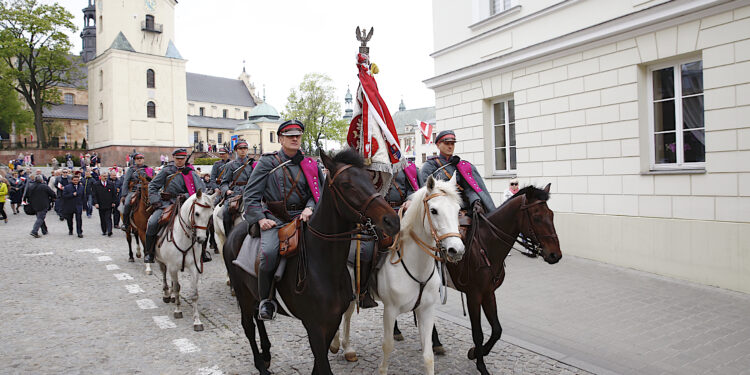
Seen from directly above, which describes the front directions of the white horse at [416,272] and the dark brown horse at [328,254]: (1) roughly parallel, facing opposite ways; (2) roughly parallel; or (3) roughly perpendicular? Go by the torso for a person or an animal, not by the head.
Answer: roughly parallel

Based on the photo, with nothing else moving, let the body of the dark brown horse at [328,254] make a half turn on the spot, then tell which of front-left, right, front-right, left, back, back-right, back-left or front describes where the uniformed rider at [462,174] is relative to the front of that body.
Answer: right

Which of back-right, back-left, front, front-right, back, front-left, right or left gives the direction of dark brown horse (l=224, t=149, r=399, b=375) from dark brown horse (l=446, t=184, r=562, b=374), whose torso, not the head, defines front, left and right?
right

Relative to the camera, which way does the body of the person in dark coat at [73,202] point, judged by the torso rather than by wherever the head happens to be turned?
toward the camera

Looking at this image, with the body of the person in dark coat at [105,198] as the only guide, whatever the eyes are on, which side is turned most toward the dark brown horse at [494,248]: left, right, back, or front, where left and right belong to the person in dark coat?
front

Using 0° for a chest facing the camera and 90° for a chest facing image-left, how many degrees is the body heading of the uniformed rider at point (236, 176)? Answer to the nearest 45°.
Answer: approximately 315°

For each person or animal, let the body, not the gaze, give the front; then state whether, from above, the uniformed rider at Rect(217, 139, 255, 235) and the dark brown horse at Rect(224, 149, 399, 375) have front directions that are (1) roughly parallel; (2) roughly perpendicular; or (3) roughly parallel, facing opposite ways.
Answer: roughly parallel

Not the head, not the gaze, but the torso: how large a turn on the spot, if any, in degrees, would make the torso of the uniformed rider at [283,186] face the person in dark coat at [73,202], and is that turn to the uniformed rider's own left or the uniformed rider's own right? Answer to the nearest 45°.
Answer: approximately 180°

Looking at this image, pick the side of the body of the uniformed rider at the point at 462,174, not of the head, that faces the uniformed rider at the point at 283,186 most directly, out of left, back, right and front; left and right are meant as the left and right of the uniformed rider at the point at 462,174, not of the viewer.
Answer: right

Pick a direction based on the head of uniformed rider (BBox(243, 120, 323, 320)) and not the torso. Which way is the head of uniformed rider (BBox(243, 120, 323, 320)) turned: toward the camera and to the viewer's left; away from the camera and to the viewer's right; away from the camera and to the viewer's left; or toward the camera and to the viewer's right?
toward the camera and to the viewer's right

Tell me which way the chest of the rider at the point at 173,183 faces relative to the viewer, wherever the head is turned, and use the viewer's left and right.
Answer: facing the viewer and to the right of the viewer

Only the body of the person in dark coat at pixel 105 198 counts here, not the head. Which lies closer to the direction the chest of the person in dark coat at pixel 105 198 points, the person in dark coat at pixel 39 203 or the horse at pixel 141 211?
the horse

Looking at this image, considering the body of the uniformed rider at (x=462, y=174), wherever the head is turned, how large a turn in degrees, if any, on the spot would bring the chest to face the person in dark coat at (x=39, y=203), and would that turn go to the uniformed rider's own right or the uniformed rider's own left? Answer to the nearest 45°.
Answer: approximately 180°

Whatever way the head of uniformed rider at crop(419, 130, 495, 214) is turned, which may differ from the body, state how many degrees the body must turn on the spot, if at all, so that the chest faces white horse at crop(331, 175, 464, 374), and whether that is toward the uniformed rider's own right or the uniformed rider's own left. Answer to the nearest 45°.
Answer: approximately 45° to the uniformed rider's own right

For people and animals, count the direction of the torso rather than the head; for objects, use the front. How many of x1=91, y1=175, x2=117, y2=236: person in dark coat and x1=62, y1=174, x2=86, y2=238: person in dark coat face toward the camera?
2
